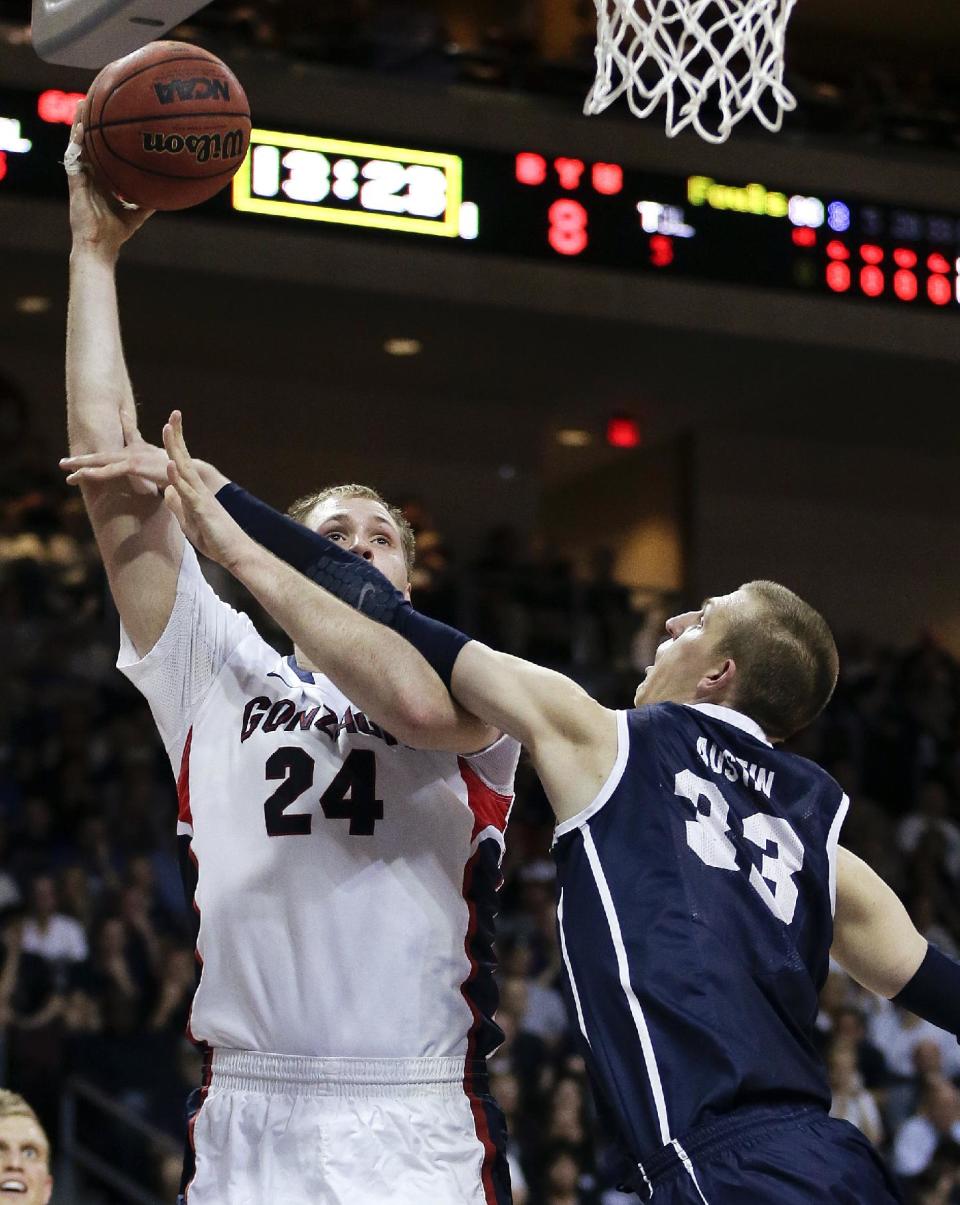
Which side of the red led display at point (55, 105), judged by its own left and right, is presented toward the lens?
front

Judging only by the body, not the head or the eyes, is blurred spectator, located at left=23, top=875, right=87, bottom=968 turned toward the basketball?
yes

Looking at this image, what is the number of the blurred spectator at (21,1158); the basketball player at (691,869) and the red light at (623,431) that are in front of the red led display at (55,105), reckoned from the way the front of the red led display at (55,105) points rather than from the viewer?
2

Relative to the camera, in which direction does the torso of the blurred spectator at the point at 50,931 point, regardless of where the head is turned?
toward the camera

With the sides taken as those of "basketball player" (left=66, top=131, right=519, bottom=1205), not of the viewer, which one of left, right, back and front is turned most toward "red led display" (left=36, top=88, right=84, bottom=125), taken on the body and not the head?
back

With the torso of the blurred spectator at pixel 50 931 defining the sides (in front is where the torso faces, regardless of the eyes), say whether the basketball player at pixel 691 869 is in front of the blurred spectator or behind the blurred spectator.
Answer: in front

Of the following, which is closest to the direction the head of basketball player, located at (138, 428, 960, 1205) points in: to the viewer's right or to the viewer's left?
to the viewer's left
